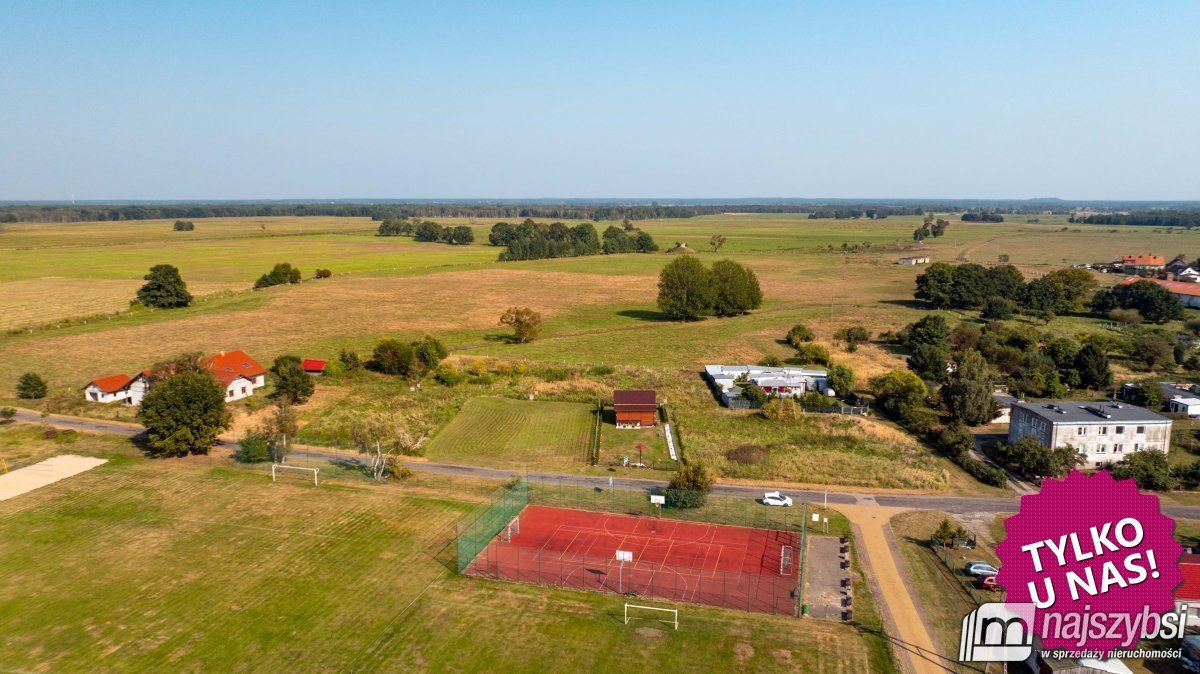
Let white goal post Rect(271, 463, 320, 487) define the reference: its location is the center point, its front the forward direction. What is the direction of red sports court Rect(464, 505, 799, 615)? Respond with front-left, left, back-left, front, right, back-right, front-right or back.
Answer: left

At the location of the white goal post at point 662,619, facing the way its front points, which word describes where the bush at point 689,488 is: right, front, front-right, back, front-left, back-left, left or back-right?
back-right

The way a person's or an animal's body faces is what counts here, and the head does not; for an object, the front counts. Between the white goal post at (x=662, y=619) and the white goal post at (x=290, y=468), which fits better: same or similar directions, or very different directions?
same or similar directions

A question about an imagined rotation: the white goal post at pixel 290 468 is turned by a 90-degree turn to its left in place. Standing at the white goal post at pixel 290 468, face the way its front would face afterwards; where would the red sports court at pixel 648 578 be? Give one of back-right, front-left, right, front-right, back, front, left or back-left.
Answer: front

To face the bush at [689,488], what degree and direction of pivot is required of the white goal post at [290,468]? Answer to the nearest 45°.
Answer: approximately 90° to its left

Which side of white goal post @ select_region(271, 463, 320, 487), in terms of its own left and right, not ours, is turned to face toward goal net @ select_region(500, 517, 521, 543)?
left

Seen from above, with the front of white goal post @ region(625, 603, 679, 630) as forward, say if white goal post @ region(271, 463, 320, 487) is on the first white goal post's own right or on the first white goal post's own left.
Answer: on the first white goal post's own right

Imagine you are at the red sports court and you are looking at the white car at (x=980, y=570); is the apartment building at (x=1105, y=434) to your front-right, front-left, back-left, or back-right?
front-left

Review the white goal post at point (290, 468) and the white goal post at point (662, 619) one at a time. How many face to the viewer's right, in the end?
0

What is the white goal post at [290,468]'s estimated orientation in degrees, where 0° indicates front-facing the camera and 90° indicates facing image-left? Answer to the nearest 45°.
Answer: approximately 45°

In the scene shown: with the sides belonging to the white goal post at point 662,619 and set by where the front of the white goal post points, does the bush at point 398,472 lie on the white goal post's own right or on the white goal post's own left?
on the white goal post's own right

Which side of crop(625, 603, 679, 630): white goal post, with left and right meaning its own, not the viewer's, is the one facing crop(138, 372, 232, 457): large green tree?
right

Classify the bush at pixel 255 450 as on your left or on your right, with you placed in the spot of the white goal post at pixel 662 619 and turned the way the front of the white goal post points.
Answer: on your right
